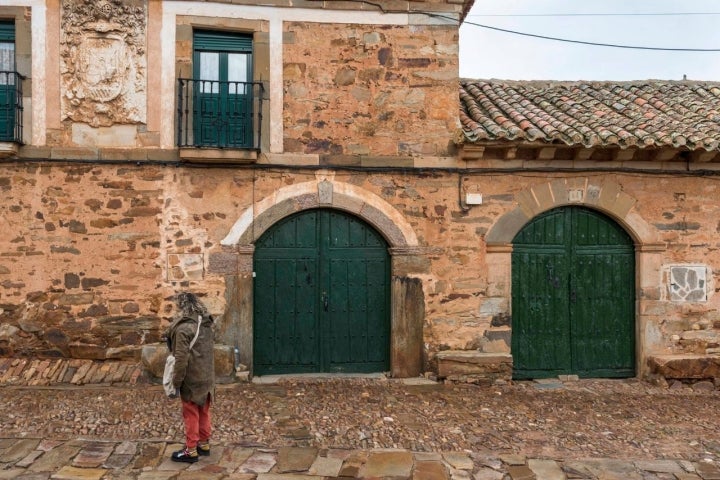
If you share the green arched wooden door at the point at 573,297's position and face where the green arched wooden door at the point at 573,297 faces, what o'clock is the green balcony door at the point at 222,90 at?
The green balcony door is roughly at 2 o'clock from the green arched wooden door.

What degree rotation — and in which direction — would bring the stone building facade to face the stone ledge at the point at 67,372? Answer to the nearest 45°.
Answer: approximately 90° to its right

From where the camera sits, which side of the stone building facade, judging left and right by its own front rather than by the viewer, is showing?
front

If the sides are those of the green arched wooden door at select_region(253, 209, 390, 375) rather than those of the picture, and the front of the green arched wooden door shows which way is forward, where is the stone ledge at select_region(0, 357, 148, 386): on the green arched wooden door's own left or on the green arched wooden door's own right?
on the green arched wooden door's own right

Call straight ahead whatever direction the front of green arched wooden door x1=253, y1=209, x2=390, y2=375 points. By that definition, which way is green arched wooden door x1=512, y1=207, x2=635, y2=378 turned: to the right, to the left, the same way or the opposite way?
the same way

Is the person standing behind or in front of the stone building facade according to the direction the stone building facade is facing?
in front

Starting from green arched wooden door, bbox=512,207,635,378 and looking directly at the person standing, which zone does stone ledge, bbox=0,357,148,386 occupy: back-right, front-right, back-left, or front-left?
front-right

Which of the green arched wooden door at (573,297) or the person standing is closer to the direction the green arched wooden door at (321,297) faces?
the person standing

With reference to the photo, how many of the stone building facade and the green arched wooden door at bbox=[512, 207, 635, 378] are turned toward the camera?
2

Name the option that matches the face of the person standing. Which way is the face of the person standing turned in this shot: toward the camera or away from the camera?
away from the camera

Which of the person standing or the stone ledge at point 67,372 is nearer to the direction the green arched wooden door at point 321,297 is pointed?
the person standing

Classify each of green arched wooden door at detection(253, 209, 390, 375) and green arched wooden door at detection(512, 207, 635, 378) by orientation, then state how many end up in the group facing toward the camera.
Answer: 2

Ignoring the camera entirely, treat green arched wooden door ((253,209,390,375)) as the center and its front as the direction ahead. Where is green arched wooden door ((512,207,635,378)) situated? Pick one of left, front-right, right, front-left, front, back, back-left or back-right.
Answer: left

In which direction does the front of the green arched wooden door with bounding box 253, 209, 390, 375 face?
toward the camera

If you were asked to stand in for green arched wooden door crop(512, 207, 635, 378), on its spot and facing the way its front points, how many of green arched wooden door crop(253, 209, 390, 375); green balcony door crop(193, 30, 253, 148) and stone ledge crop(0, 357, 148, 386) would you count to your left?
0

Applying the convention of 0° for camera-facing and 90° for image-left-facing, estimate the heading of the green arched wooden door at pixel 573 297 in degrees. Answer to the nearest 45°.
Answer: approximately 0°

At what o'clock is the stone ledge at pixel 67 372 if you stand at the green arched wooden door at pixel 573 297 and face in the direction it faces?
The stone ledge is roughly at 2 o'clock from the green arched wooden door.

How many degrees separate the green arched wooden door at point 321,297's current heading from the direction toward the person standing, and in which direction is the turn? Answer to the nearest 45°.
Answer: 0° — it already faces them
